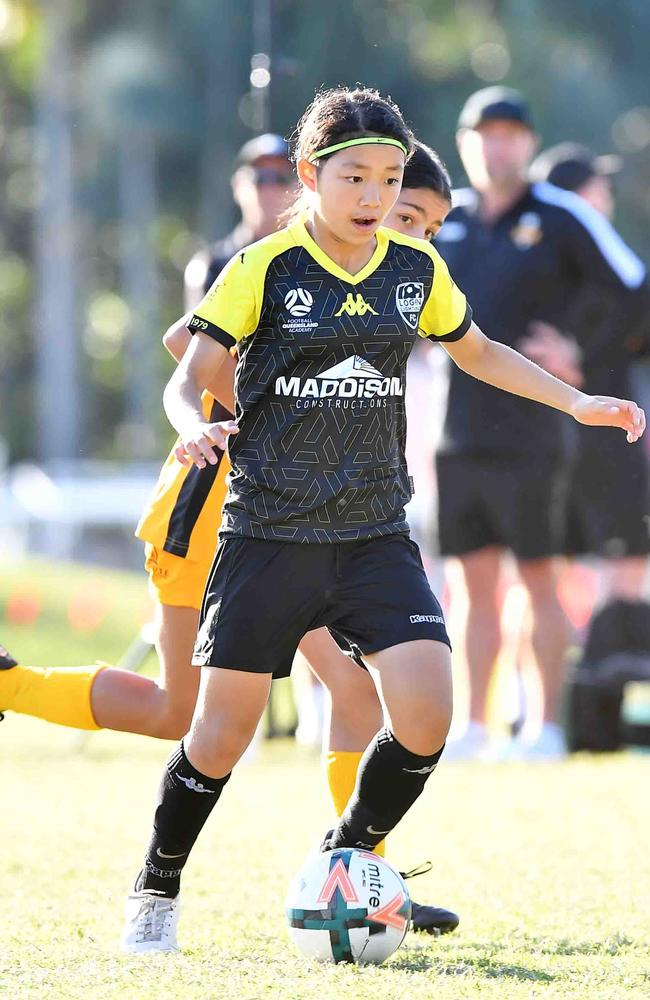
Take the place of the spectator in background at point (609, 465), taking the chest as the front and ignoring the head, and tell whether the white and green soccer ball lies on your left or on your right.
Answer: on your right

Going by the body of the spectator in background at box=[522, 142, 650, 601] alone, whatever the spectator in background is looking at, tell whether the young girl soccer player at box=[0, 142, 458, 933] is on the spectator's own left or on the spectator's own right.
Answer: on the spectator's own right

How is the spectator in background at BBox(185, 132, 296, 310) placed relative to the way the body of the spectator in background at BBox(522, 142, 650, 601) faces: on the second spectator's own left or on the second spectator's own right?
on the second spectator's own right

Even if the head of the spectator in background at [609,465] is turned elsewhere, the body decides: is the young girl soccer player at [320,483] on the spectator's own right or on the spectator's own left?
on the spectator's own right
